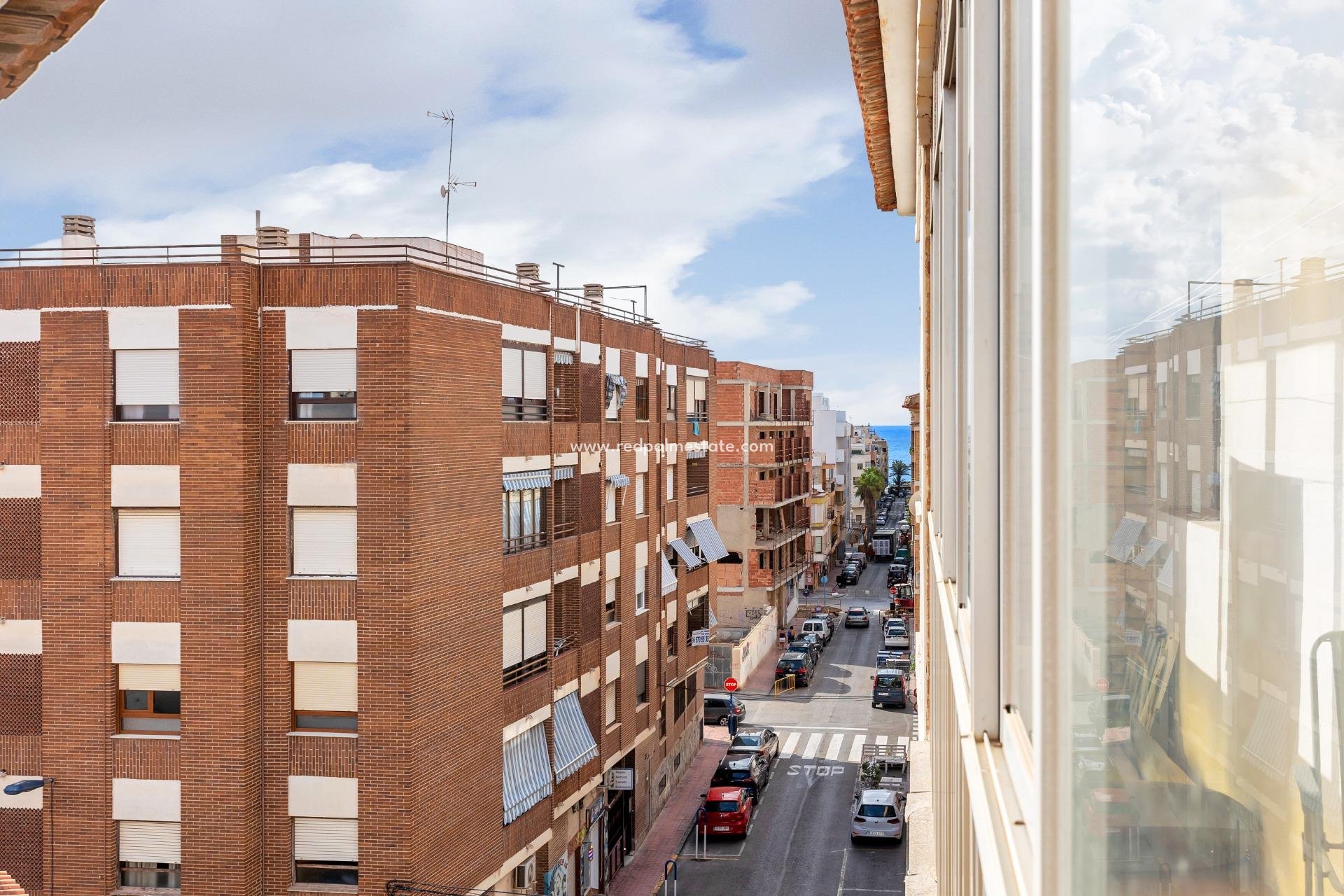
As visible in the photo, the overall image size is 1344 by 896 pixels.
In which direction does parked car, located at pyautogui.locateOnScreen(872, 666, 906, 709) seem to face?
away from the camera

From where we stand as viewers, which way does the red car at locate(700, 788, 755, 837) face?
facing away from the viewer

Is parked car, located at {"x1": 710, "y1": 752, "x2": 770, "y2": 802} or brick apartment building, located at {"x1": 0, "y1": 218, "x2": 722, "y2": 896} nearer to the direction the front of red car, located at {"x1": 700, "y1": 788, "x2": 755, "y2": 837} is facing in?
the parked car

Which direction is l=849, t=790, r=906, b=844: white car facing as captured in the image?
away from the camera

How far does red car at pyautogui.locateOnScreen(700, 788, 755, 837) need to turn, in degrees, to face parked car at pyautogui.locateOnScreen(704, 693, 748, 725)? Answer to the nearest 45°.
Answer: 0° — it already faces it

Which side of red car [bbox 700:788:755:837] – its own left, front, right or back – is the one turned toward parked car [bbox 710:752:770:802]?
front

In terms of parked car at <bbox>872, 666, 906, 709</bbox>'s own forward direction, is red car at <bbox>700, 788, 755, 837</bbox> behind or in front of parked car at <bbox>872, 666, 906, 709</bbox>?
behind
